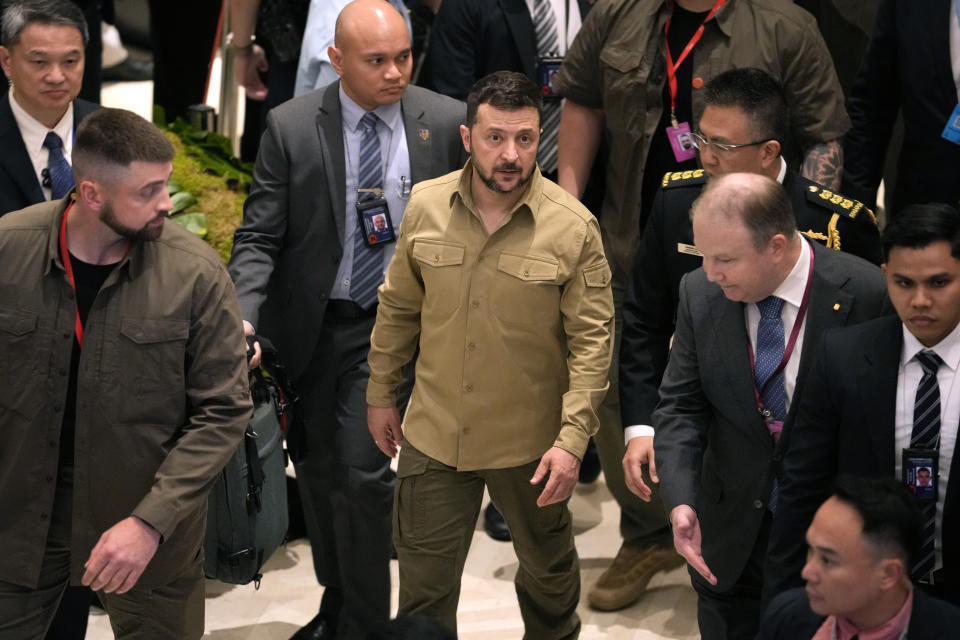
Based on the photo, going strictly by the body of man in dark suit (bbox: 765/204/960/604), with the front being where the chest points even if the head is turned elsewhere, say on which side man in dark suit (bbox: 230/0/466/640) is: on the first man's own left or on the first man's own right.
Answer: on the first man's own right

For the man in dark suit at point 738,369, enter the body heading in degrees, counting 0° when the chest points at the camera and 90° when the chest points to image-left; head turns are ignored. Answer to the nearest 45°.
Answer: approximately 45°

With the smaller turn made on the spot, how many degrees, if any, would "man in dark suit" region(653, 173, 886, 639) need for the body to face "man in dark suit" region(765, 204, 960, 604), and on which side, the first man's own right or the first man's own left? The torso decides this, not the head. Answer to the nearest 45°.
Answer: approximately 90° to the first man's own left

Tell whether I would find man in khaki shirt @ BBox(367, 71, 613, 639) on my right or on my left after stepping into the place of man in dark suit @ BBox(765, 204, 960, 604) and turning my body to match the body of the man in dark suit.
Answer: on my right
